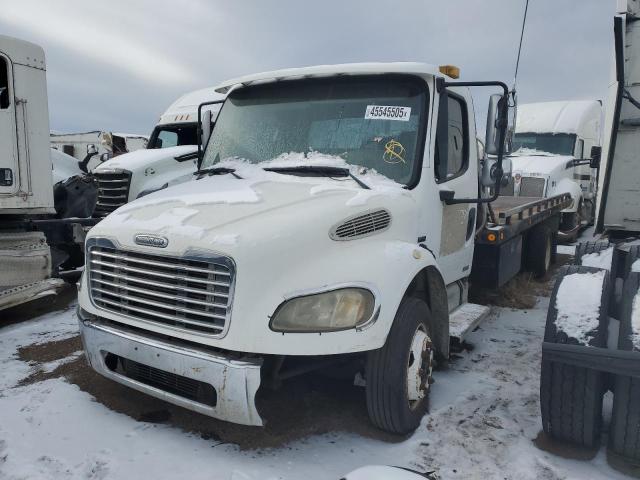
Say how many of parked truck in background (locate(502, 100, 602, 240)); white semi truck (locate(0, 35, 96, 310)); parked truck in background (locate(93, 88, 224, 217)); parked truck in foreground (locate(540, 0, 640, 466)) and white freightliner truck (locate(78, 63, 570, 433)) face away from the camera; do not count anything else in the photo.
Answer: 1

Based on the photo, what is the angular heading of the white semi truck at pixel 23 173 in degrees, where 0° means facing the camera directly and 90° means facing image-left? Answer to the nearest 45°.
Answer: approximately 45°

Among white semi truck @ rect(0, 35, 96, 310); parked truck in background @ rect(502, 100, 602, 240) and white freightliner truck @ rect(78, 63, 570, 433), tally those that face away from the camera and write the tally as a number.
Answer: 0

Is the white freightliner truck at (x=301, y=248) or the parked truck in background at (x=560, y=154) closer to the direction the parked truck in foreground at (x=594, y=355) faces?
the parked truck in background

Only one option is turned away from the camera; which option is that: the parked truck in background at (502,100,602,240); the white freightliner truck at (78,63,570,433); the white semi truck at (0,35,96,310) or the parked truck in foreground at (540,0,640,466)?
the parked truck in foreground at (540,0,640,466)

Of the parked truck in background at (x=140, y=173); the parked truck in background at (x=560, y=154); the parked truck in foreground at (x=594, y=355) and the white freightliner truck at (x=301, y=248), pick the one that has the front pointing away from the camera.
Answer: the parked truck in foreground at (x=594, y=355)

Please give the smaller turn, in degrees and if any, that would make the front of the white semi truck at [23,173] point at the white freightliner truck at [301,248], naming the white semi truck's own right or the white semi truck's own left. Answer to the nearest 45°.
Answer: approximately 90° to the white semi truck's own left

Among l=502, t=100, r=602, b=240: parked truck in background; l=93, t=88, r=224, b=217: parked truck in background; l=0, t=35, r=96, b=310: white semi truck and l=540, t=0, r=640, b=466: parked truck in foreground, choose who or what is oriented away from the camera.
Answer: l=540, t=0, r=640, b=466: parked truck in foreground

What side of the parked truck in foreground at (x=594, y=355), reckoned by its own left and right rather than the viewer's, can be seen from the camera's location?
back

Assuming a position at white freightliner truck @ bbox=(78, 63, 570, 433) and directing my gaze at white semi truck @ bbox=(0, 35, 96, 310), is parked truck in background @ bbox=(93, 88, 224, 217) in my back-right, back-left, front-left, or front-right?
front-right

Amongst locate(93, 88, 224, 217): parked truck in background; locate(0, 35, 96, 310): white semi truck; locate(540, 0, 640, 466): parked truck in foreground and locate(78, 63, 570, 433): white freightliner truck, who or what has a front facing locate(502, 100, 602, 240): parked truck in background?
locate(540, 0, 640, 466): parked truck in foreground

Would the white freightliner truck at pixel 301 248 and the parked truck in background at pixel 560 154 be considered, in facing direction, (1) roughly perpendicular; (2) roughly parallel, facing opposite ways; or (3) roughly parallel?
roughly parallel

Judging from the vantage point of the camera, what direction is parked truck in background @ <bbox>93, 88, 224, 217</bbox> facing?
facing the viewer and to the left of the viewer

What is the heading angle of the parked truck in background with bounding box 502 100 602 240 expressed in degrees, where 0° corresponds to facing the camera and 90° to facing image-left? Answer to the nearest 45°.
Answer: approximately 45°

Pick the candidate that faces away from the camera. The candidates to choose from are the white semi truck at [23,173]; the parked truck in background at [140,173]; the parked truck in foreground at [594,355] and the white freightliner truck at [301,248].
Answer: the parked truck in foreground at [594,355]
